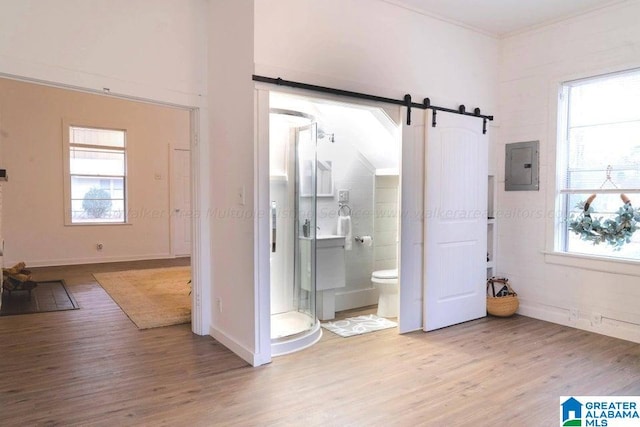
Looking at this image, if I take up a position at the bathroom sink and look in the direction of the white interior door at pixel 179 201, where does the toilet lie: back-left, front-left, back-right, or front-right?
back-right

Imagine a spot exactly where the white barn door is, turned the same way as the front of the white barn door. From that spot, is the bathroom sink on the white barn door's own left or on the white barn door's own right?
on the white barn door's own right

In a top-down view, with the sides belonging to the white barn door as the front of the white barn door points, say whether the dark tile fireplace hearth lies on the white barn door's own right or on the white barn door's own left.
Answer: on the white barn door's own right

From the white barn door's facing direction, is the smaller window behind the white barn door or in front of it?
behind

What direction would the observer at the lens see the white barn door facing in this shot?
facing the viewer and to the right of the viewer

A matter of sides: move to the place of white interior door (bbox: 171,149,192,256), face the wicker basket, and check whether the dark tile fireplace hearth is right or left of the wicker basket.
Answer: right

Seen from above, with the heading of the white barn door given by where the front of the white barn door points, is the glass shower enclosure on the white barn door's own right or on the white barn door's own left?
on the white barn door's own right

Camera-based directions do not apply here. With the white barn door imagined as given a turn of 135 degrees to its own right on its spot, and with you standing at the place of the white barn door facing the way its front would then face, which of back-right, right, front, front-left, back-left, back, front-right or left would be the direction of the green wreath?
back

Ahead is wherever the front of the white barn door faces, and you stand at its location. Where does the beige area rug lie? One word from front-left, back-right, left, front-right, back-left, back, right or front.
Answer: back-right

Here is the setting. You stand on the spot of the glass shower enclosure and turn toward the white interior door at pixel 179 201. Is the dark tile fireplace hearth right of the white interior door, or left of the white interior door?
left
